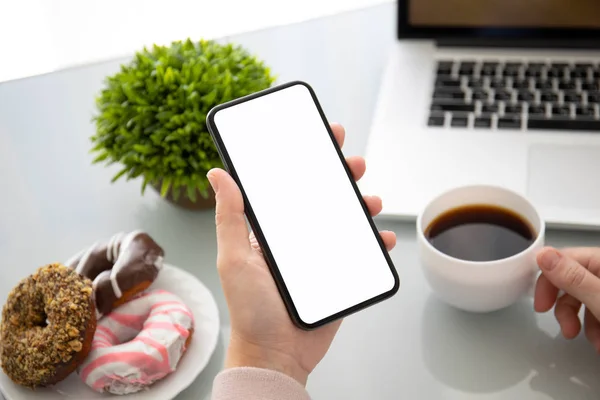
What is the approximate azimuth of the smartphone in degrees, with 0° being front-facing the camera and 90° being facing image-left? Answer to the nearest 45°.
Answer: approximately 0°

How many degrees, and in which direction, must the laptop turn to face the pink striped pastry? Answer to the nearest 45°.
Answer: approximately 45° to its right

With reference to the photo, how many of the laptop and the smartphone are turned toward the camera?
2

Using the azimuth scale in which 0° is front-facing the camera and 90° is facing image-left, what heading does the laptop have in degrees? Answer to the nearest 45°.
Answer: approximately 0°

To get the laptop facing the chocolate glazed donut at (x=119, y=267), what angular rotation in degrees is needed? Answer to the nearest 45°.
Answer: approximately 45° to its right
